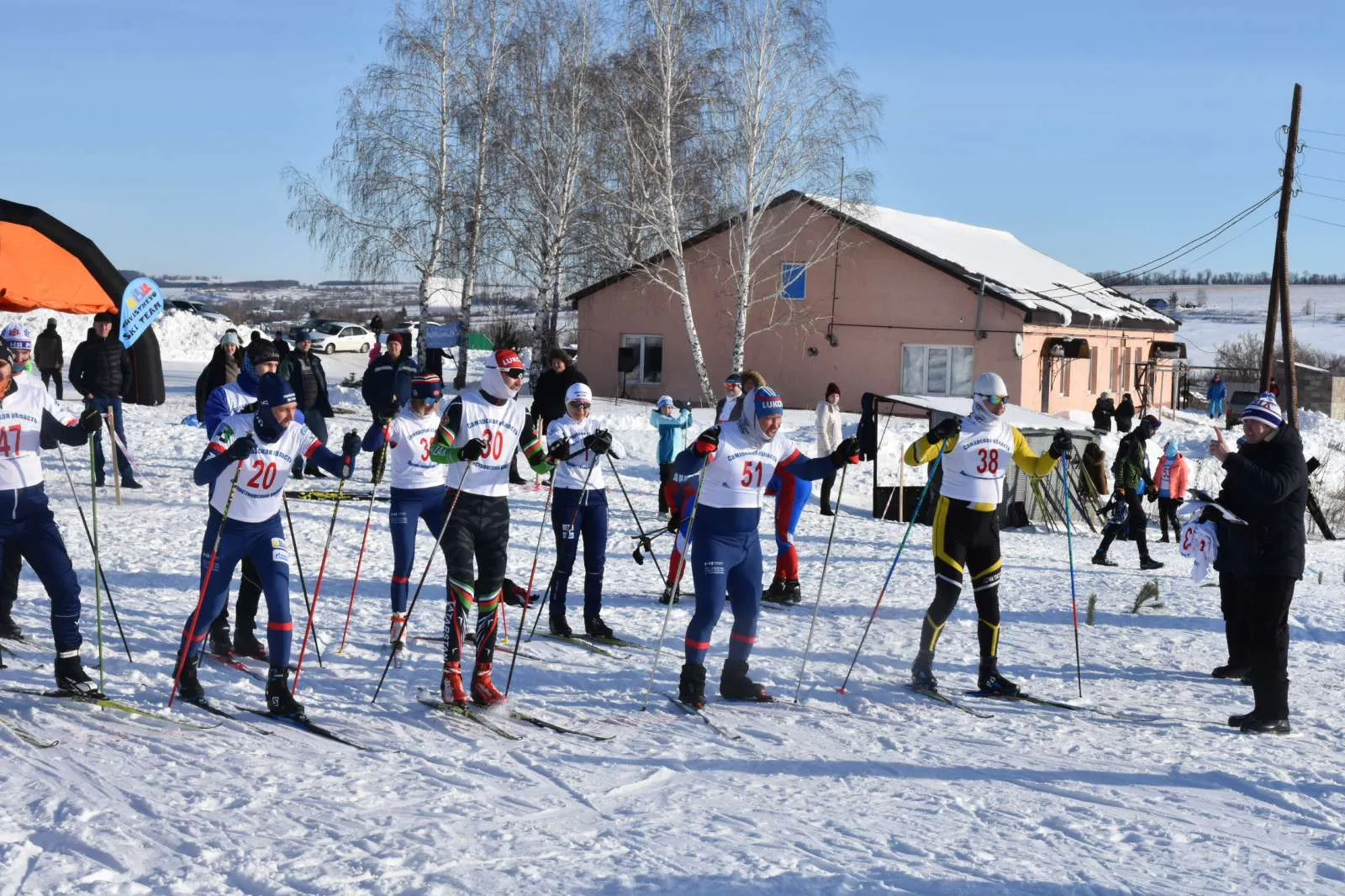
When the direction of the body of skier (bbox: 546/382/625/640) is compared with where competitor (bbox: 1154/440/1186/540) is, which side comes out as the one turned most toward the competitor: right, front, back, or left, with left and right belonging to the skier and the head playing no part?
left

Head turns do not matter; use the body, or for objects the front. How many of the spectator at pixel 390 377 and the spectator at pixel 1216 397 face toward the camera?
2

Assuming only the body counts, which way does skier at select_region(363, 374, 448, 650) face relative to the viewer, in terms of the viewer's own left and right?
facing the viewer and to the right of the viewer

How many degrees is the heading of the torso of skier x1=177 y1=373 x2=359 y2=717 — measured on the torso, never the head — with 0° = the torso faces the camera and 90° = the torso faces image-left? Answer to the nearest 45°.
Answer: approximately 315°

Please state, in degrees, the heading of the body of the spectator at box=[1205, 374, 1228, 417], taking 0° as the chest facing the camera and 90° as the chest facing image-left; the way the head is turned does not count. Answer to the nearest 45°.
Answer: approximately 0°

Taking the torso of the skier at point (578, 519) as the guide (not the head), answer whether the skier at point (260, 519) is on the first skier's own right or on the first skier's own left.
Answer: on the first skier's own right

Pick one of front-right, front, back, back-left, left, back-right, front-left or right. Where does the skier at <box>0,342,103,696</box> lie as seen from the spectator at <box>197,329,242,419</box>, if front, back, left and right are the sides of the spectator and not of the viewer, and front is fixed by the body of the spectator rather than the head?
front-right

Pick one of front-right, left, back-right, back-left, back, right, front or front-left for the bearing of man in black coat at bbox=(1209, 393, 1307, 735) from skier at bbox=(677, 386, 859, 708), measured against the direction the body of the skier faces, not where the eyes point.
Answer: front-left
